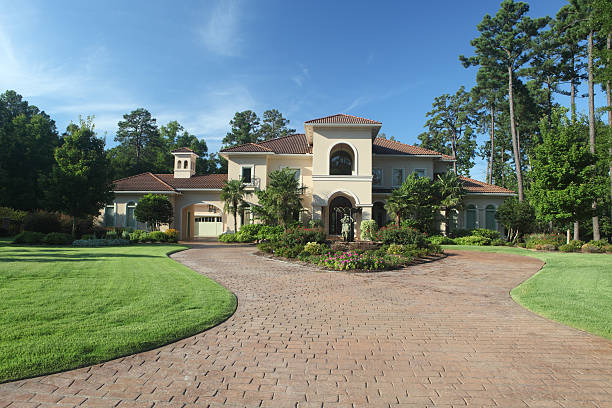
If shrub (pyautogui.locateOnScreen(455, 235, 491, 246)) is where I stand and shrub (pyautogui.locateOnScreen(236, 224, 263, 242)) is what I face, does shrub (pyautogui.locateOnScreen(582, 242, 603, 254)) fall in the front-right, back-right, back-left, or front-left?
back-left

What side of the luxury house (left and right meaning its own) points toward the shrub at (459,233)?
left

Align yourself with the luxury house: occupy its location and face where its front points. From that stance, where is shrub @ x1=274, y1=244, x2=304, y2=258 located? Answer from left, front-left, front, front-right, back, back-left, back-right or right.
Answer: front

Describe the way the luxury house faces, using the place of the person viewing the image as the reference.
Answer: facing the viewer

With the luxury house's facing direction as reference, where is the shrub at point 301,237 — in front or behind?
in front

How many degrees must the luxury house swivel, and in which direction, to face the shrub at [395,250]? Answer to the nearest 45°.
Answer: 0° — it already faces it

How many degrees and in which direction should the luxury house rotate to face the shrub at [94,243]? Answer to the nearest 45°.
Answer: approximately 45° to its right

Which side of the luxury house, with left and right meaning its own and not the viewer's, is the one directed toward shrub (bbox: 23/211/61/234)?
right
